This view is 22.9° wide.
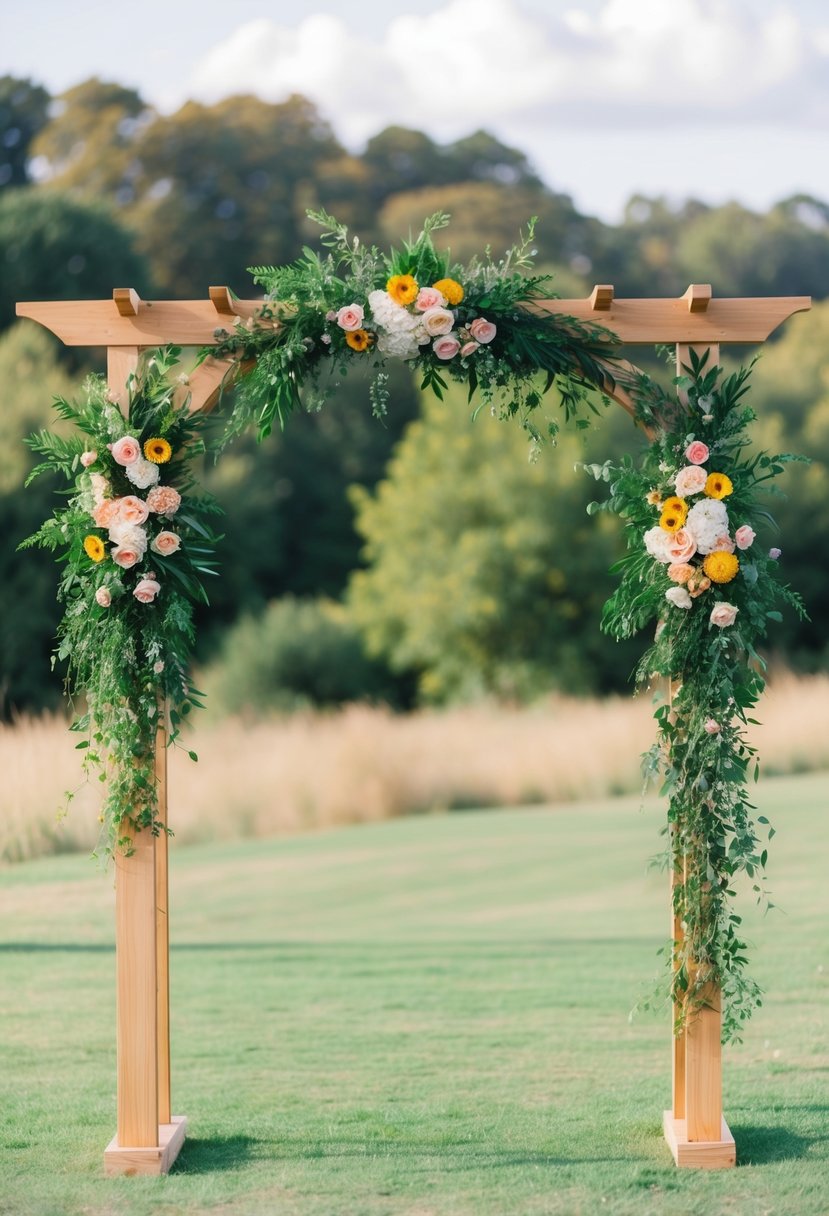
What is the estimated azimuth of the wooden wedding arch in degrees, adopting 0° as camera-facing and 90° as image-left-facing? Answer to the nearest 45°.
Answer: approximately 0°

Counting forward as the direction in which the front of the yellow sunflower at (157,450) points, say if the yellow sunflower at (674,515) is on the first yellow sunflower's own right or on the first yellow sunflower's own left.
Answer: on the first yellow sunflower's own left

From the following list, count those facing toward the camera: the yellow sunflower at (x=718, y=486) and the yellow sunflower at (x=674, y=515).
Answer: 2

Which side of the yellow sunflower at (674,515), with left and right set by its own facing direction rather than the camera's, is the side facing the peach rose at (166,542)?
right

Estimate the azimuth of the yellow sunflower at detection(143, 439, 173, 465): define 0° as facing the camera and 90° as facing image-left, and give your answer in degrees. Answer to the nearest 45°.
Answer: approximately 0°

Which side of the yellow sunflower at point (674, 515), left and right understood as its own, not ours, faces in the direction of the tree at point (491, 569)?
back
